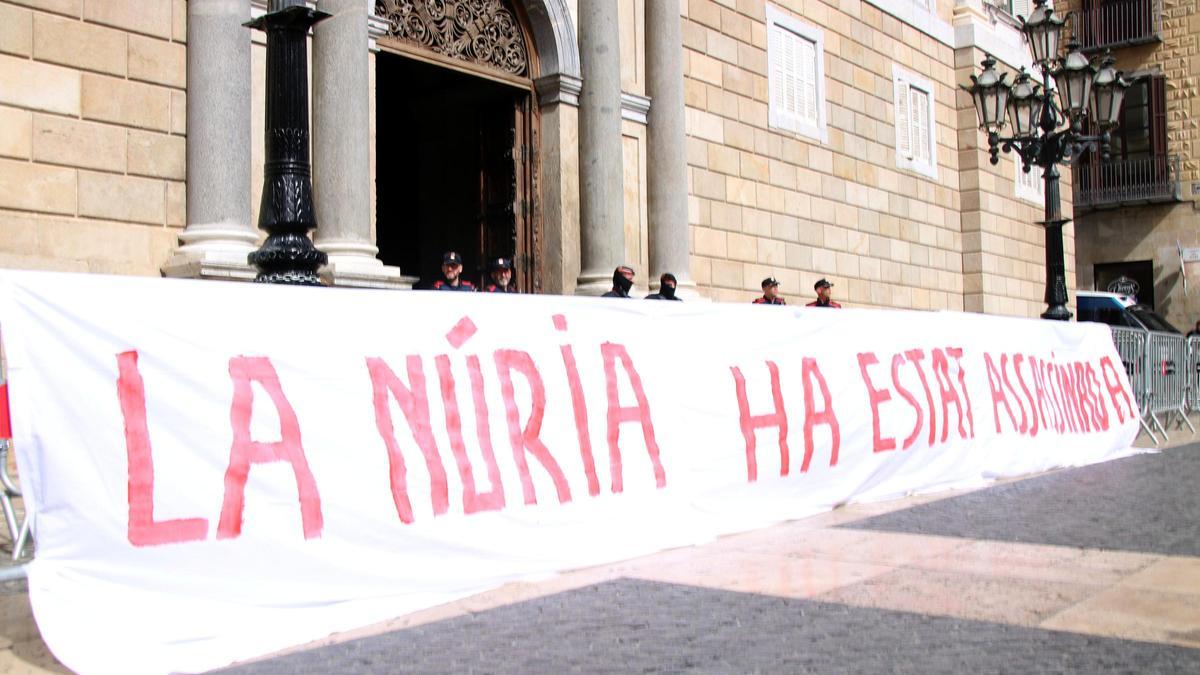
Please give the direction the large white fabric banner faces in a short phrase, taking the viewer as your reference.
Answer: facing the viewer and to the right of the viewer

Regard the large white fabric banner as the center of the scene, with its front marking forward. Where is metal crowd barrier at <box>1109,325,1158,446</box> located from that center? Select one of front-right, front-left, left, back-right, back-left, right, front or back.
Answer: left

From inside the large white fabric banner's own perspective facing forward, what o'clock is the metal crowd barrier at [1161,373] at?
The metal crowd barrier is roughly at 9 o'clock from the large white fabric banner.

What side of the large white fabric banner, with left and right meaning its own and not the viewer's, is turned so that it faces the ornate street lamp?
left

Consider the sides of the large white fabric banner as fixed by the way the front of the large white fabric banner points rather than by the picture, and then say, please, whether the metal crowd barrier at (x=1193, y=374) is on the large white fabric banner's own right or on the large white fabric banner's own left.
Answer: on the large white fabric banner's own left
